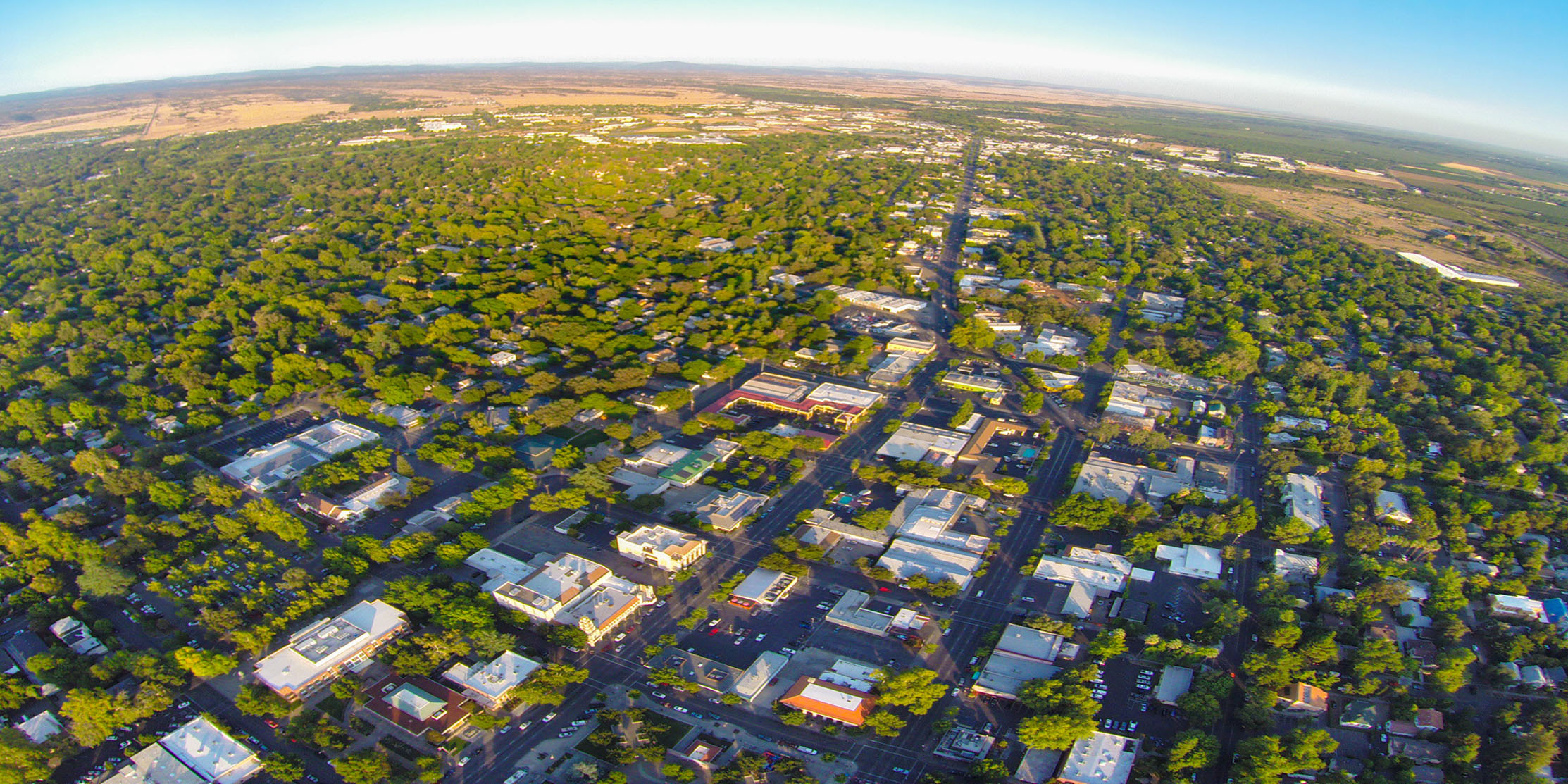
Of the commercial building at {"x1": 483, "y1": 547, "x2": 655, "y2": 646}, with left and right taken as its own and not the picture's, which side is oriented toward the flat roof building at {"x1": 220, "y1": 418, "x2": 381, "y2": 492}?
back

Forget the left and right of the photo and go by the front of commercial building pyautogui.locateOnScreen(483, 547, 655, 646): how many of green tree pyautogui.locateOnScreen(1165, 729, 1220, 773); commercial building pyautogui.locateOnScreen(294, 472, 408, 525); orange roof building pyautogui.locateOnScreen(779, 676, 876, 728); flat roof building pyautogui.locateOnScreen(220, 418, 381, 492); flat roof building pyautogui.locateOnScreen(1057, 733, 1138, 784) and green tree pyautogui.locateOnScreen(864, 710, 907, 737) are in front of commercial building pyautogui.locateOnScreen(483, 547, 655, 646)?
4

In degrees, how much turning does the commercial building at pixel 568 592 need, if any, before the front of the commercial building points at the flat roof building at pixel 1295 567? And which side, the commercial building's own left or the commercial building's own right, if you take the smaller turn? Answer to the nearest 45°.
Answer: approximately 45° to the commercial building's own left

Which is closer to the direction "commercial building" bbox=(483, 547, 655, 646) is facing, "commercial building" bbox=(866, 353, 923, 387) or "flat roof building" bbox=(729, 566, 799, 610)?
the flat roof building

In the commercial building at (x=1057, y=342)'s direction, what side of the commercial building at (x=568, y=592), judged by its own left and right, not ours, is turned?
left

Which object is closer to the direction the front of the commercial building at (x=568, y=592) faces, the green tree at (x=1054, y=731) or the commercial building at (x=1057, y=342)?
the green tree

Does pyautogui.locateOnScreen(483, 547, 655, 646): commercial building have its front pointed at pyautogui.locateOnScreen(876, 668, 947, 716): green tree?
yes

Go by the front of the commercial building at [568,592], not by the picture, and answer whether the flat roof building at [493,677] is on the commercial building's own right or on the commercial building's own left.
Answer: on the commercial building's own right

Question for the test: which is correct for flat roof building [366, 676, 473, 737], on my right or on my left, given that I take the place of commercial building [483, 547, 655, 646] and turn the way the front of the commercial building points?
on my right

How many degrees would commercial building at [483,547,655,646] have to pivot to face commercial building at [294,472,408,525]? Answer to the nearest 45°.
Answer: approximately 180°

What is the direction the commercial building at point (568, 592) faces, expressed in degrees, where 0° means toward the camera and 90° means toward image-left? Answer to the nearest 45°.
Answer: approximately 315°

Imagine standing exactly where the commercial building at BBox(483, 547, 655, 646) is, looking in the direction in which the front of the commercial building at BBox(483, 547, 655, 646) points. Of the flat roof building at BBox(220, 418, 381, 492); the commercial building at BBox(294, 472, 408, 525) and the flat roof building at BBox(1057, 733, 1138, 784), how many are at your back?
2
